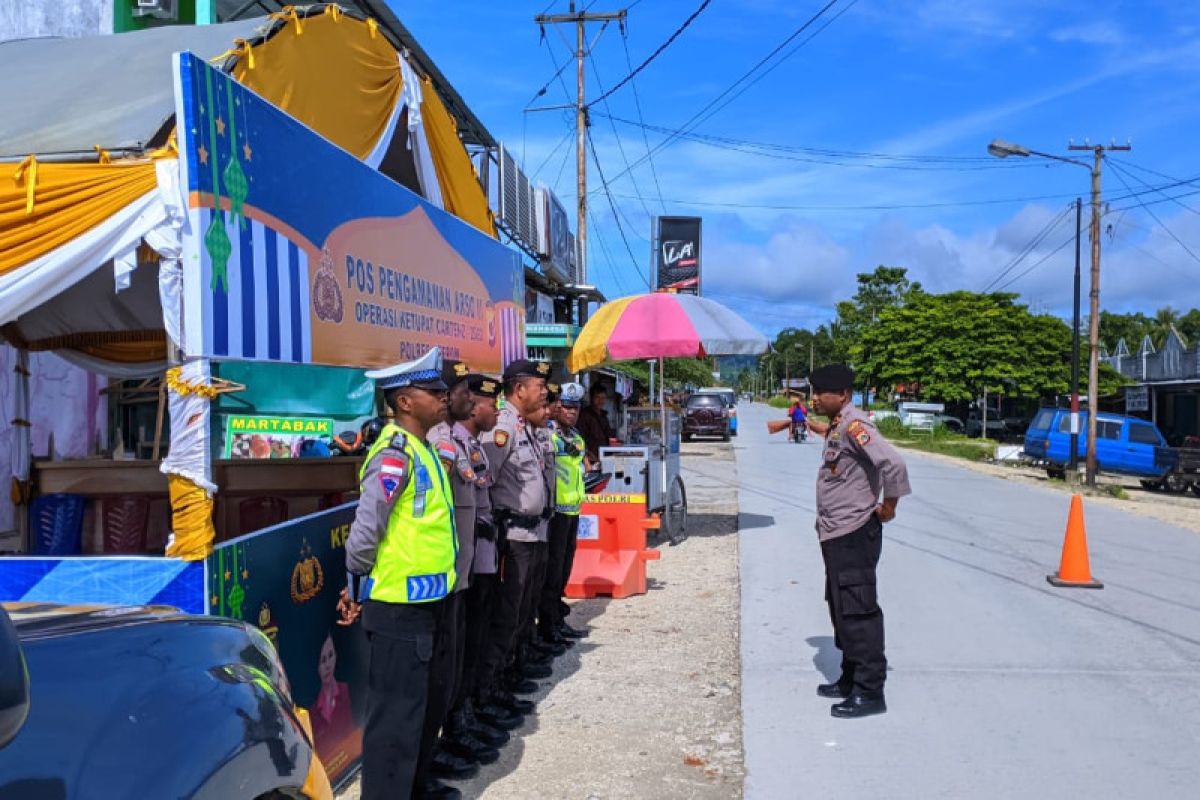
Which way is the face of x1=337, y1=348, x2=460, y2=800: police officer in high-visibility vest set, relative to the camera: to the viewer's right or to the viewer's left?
to the viewer's right

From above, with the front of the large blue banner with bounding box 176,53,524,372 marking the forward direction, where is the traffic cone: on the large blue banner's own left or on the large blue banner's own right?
on the large blue banner's own left

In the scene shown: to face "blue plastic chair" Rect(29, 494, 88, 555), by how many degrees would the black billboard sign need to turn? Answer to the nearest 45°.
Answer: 0° — it already faces it

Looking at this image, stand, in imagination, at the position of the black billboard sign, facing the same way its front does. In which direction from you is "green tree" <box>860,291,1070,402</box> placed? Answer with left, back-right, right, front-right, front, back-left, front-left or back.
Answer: back-left

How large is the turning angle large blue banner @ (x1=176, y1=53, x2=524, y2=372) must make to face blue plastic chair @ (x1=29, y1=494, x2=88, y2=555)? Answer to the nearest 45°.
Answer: approximately 180°

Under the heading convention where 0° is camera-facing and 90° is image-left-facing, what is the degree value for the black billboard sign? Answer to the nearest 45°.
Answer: approximately 0°

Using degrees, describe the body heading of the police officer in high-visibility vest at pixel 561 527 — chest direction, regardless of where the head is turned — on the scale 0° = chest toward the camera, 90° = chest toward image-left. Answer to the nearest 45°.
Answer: approximately 315°

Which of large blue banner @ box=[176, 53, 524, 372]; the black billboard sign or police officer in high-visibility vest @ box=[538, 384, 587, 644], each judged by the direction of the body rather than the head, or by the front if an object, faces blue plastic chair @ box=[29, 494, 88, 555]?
the black billboard sign

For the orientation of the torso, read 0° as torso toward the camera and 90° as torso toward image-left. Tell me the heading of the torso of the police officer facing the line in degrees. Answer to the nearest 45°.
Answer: approximately 90°

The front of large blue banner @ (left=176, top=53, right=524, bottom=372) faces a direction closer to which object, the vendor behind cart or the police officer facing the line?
the police officer facing the line

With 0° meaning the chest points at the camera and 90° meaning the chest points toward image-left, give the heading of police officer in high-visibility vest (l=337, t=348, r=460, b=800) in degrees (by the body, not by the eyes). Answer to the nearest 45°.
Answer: approximately 270°

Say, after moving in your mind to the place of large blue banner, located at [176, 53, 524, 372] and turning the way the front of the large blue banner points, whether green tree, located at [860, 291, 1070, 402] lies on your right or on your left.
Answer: on your left

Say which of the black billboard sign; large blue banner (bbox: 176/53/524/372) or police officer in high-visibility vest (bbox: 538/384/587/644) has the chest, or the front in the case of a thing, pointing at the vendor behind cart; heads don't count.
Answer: the black billboard sign
